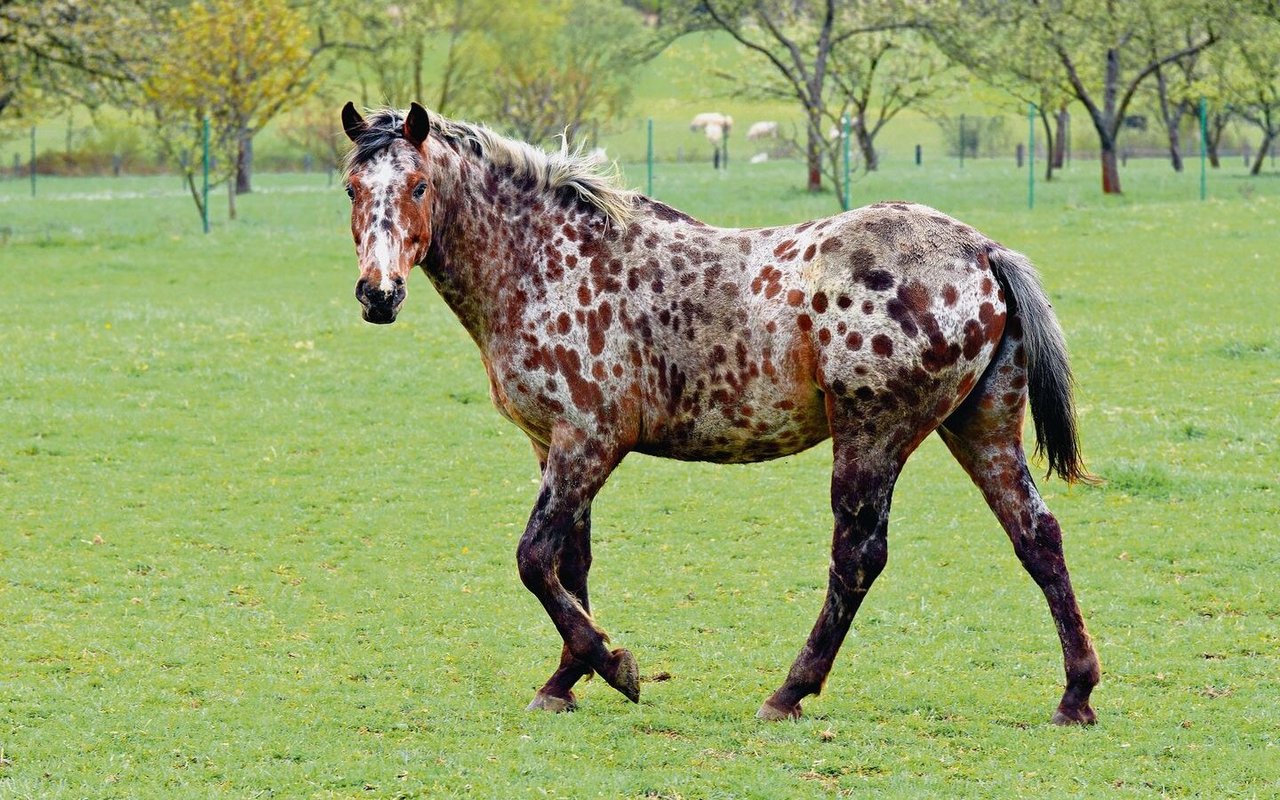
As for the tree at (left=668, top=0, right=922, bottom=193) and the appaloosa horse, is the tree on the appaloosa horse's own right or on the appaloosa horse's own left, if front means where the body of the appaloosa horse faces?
on the appaloosa horse's own right

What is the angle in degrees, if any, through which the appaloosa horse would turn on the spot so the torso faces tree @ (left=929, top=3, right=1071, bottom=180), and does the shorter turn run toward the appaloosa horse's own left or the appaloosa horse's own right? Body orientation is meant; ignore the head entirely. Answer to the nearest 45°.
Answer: approximately 90° to the appaloosa horse's own right

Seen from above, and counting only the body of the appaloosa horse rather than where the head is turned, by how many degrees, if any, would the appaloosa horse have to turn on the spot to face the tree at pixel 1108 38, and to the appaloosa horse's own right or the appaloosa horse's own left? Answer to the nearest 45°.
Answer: approximately 90° to the appaloosa horse's own right

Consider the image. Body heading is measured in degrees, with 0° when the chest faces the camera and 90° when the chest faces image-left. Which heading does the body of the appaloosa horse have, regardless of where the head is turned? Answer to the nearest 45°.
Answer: approximately 90°
